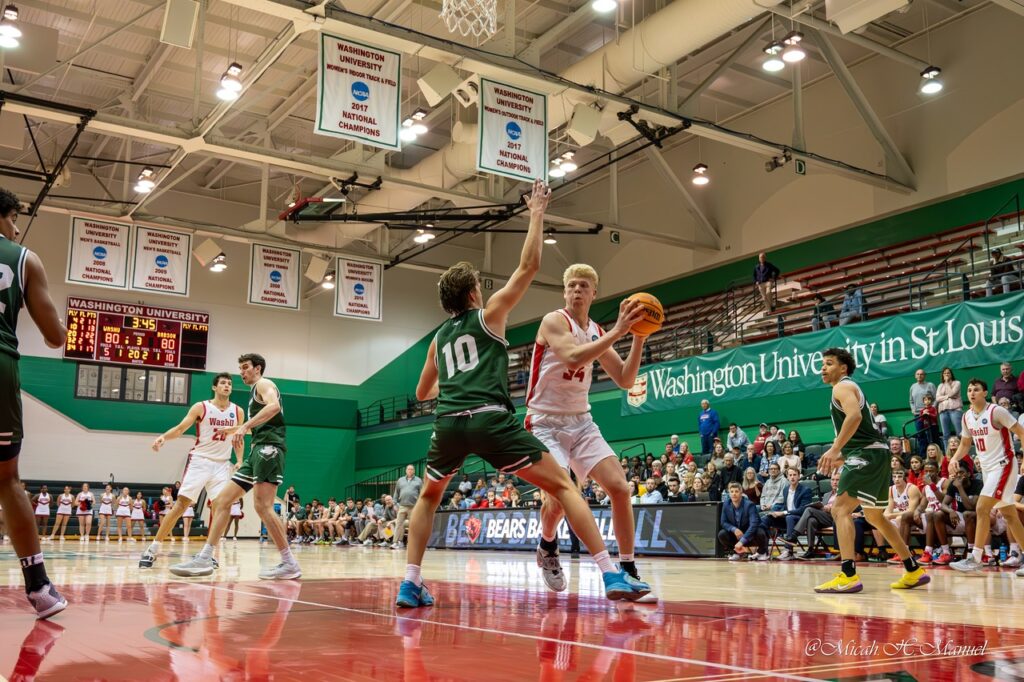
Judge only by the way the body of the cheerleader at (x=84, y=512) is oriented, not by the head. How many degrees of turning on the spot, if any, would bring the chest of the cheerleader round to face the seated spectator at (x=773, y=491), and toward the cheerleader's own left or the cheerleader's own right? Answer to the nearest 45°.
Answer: approximately 45° to the cheerleader's own left

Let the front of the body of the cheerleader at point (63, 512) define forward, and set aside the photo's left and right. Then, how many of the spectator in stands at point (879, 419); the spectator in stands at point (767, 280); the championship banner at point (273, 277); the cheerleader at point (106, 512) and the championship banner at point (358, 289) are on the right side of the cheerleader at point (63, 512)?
0

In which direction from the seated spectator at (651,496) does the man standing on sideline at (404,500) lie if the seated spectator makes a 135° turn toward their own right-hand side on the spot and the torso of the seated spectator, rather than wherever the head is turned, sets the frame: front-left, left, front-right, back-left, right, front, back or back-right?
front-left

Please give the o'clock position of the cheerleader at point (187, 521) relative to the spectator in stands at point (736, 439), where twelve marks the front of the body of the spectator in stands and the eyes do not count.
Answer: The cheerleader is roughly at 2 o'clock from the spectator in stands.

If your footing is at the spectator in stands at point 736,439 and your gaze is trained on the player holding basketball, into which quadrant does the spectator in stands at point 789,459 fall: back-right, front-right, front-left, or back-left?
front-left

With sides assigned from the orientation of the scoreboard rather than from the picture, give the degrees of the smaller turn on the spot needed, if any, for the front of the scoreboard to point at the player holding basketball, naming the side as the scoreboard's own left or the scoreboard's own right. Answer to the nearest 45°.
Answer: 0° — it already faces them

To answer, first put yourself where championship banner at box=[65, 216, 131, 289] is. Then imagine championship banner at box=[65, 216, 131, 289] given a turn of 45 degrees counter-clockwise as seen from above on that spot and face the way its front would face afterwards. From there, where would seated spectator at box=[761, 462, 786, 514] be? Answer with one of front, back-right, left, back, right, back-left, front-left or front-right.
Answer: front

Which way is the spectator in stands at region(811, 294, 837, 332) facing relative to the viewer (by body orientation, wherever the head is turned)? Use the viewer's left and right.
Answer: facing the viewer and to the left of the viewer

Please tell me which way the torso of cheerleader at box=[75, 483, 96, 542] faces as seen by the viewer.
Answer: toward the camera

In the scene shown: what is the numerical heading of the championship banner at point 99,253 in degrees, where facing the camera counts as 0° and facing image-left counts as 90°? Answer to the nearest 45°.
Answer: approximately 0°

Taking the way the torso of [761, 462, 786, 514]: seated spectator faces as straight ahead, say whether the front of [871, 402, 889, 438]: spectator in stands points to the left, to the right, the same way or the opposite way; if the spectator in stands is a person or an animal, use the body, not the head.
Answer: the same way

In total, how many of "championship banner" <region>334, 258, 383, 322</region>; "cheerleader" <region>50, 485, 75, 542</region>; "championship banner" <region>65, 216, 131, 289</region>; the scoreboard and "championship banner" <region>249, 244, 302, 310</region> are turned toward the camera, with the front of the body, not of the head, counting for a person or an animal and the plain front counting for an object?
5

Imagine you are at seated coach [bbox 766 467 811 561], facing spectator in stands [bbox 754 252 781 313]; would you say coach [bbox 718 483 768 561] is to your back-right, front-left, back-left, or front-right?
back-left

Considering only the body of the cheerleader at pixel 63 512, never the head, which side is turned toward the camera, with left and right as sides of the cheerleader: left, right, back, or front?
front

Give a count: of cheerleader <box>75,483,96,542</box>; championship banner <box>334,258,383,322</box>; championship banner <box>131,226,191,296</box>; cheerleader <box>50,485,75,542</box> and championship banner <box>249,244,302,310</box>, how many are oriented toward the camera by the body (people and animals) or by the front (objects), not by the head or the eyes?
5

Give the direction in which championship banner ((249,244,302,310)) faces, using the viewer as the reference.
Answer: facing the viewer
